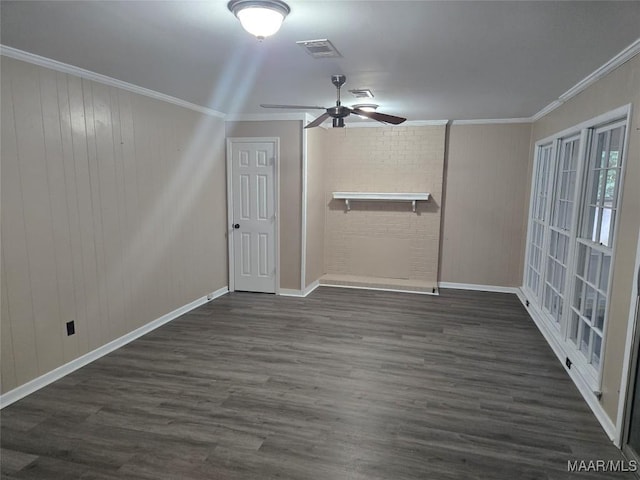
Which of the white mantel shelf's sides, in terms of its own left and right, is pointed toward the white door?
right

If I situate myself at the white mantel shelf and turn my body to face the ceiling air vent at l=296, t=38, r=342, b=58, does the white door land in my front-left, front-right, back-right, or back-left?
front-right

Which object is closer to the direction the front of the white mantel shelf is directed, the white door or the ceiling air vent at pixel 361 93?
the ceiling air vent

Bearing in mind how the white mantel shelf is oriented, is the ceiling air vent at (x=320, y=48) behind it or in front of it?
in front

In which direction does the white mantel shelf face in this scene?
toward the camera

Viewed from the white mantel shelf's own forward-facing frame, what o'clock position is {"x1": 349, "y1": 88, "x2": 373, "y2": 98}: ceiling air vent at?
The ceiling air vent is roughly at 12 o'clock from the white mantel shelf.

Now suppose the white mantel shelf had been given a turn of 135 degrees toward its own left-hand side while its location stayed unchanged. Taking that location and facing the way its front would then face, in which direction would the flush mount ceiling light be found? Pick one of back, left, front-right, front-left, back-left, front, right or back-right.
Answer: back-right

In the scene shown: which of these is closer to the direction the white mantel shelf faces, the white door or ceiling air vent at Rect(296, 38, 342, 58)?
the ceiling air vent

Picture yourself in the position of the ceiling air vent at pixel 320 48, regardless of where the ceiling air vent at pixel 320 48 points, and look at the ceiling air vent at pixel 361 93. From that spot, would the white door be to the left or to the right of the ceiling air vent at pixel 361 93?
left
